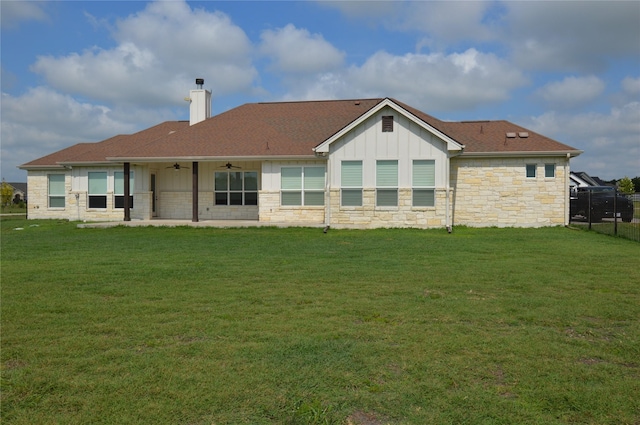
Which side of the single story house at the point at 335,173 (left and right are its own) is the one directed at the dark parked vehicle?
right

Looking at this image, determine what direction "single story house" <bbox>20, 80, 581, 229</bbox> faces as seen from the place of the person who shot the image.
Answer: facing away from the viewer

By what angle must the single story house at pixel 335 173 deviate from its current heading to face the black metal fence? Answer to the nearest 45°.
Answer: approximately 90° to its right
